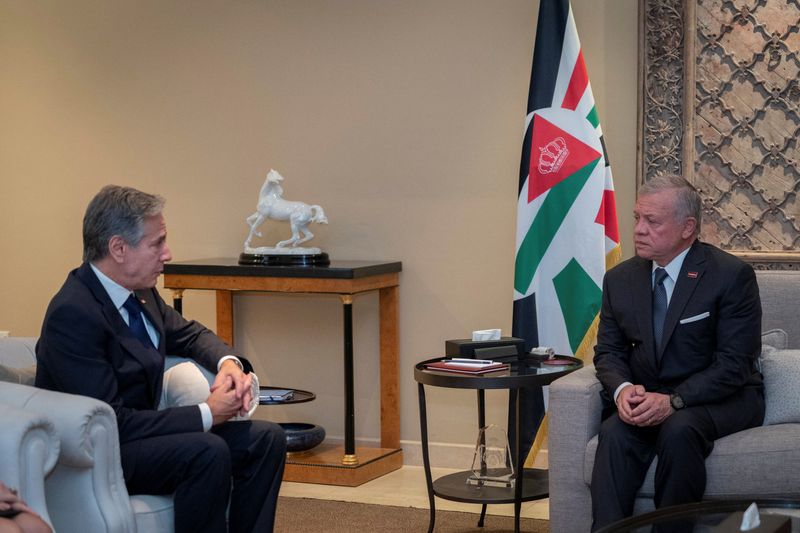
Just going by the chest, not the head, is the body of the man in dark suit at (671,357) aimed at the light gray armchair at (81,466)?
yes

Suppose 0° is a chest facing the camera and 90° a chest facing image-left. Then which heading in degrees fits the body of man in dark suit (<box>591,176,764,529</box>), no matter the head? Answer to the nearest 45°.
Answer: approximately 45°

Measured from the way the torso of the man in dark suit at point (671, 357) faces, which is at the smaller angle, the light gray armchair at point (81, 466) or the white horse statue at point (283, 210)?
the light gray armchair

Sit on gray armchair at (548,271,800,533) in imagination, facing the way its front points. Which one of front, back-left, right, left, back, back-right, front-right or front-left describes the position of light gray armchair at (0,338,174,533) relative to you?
front-right

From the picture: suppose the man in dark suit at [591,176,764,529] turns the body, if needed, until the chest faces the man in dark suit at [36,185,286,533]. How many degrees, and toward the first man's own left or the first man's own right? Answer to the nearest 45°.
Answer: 0° — they already face them

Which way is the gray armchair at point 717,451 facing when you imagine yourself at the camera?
facing the viewer

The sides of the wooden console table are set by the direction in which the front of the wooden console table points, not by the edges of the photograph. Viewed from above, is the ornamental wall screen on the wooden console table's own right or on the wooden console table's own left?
on the wooden console table's own left

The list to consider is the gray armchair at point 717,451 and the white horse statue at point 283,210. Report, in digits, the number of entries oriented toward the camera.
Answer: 1

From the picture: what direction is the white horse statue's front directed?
to the viewer's left

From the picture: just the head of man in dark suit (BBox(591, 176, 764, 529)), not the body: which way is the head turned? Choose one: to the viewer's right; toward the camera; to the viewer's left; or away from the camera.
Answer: to the viewer's left

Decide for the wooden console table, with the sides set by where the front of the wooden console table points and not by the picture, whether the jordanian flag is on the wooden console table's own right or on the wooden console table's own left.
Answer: on the wooden console table's own left

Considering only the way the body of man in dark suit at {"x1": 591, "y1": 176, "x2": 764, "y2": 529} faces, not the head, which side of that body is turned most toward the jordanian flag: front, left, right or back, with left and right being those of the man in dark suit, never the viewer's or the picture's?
right

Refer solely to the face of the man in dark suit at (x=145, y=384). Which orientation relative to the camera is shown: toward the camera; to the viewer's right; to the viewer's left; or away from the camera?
to the viewer's right

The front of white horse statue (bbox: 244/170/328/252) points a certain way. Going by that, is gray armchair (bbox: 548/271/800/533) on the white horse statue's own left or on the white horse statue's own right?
on the white horse statue's own left
